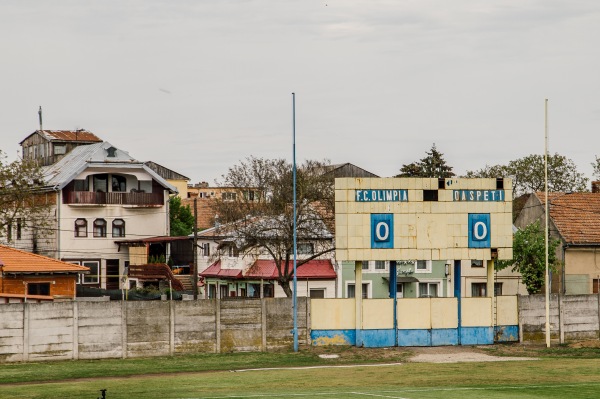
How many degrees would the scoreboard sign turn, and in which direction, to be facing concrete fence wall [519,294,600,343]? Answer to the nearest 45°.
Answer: approximately 135° to its left

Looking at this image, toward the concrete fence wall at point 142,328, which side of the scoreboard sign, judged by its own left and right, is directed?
right

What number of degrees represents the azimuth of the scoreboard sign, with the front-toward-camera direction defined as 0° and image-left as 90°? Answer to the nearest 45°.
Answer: approximately 0°
